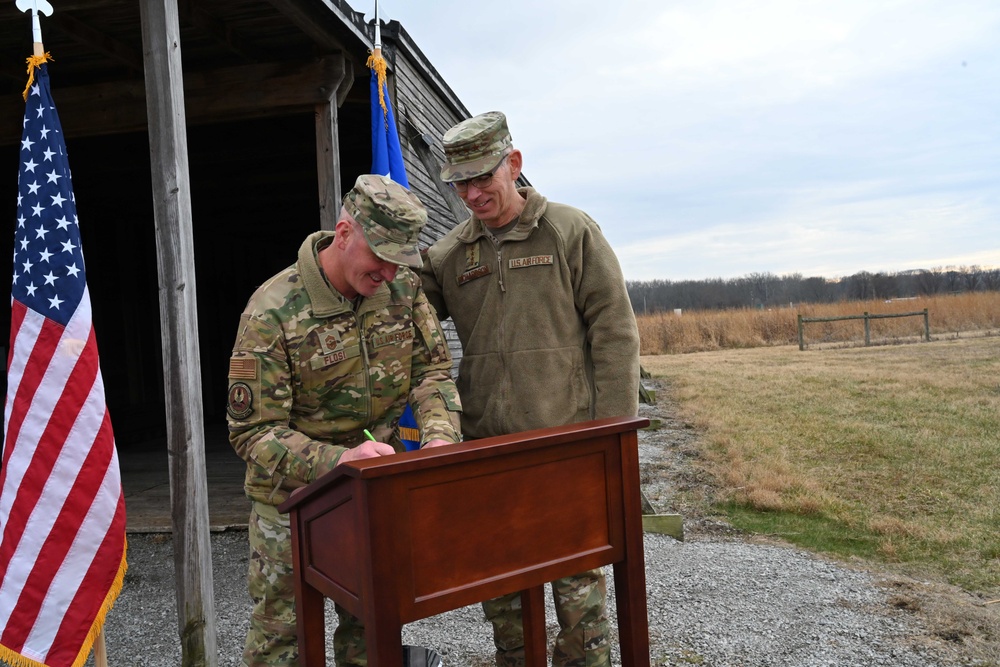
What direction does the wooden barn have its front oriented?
toward the camera

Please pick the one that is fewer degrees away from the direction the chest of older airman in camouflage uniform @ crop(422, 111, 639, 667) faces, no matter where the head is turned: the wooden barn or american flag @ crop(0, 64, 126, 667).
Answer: the american flag

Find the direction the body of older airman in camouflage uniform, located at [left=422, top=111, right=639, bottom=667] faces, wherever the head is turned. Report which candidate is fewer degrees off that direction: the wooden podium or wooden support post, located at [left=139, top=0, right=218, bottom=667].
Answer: the wooden podium

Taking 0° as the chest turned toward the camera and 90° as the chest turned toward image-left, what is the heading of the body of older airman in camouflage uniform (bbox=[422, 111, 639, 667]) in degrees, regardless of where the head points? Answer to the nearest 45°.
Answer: approximately 45°

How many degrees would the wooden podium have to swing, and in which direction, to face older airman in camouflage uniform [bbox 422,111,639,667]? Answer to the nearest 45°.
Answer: approximately 135° to its left

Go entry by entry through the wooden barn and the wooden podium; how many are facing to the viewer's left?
0

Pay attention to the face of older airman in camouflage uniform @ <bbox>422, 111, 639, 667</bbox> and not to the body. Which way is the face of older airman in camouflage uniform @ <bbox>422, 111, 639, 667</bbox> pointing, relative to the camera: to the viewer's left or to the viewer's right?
to the viewer's left

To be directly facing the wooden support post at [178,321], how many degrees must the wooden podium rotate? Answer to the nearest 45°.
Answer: approximately 180°

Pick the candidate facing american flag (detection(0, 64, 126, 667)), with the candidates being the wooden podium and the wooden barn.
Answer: the wooden barn

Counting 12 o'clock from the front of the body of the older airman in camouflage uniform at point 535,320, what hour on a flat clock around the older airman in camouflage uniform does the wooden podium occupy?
The wooden podium is roughly at 11 o'clock from the older airman in camouflage uniform.

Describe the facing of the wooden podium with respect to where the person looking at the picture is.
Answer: facing the viewer and to the right of the viewer

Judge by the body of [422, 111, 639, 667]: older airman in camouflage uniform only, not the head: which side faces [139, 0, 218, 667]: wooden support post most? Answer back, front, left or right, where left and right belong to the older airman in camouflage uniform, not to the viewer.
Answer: right

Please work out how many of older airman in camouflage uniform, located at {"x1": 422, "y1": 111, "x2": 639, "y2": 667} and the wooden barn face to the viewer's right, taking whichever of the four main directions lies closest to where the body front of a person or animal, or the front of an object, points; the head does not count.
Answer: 0

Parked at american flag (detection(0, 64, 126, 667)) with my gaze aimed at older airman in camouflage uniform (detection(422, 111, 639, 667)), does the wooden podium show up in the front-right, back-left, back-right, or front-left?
front-right
